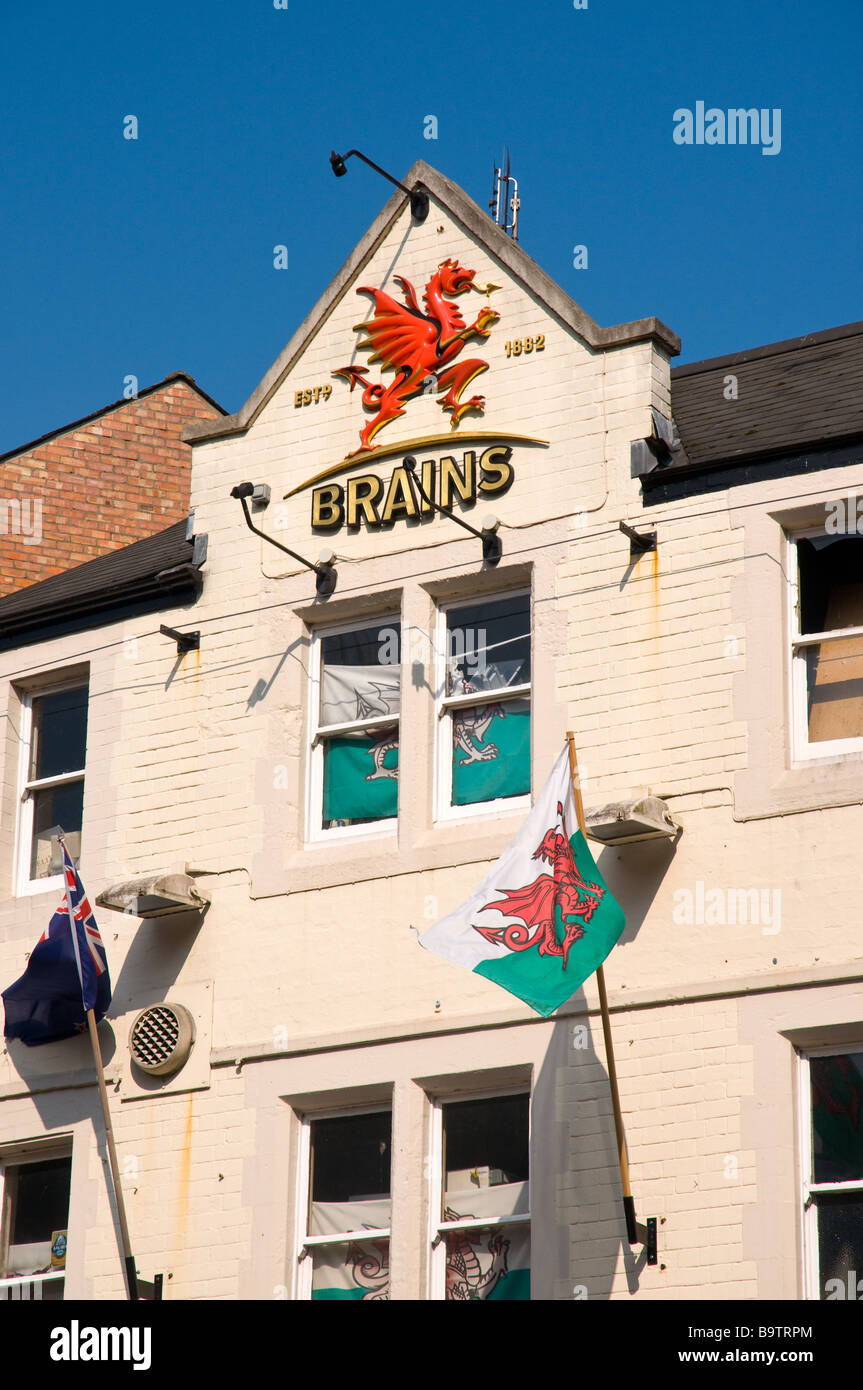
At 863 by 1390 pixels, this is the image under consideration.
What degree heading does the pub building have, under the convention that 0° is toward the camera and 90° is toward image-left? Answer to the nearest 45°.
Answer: approximately 45°
